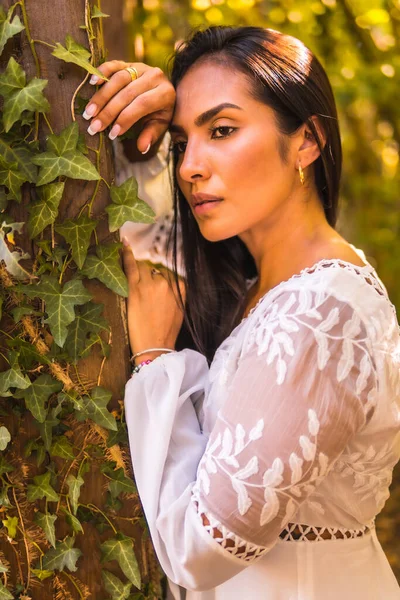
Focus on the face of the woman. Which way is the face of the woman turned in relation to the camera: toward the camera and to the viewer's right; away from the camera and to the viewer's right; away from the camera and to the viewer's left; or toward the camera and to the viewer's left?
toward the camera and to the viewer's left

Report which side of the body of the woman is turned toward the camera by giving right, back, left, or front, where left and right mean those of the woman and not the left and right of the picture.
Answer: left
